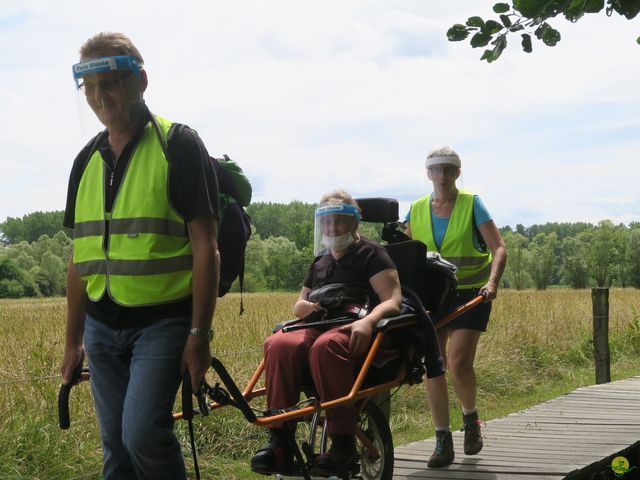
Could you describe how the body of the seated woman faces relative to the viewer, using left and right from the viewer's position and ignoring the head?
facing the viewer and to the left of the viewer
